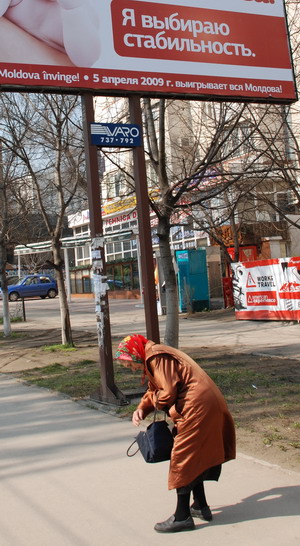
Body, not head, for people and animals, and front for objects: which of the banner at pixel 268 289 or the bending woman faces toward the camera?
the banner

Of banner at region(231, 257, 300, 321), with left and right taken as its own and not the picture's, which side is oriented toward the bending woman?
front

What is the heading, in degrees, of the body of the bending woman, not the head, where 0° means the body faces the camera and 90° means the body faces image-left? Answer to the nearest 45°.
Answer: approximately 90°

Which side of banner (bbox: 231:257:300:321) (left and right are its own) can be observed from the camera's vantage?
front

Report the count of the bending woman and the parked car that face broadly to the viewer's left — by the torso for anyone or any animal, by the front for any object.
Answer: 2

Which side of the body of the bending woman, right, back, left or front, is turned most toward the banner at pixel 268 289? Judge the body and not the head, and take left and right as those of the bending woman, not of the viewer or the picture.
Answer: right

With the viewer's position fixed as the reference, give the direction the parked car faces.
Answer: facing to the left of the viewer
